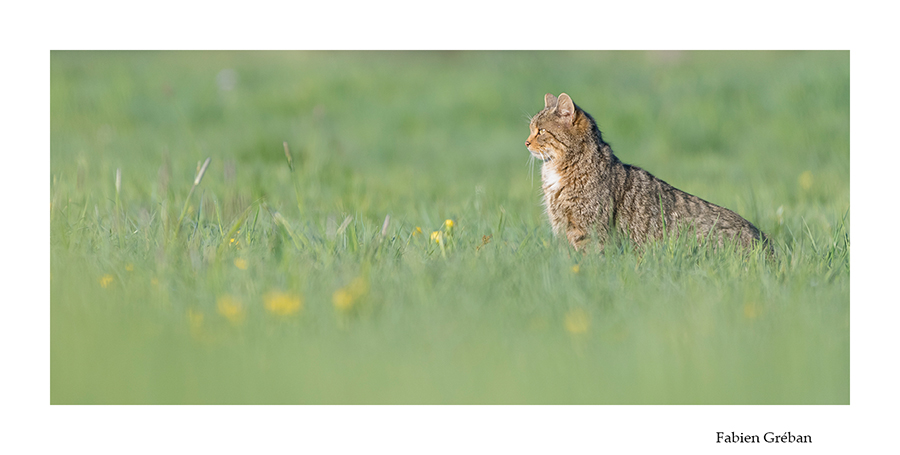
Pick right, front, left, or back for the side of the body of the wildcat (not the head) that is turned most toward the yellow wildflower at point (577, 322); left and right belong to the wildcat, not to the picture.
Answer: left

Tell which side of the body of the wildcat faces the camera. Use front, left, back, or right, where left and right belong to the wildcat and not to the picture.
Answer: left
